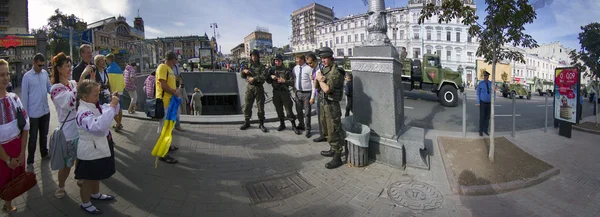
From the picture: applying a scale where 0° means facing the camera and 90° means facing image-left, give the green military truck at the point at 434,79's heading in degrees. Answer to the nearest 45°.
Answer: approximately 315°

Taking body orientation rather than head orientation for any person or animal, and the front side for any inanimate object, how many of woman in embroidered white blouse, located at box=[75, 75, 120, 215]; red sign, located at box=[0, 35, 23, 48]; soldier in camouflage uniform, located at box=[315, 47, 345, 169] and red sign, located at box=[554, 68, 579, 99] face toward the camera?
2

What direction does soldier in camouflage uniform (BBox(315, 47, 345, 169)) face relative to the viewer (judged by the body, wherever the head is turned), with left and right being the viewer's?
facing to the left of the viewer

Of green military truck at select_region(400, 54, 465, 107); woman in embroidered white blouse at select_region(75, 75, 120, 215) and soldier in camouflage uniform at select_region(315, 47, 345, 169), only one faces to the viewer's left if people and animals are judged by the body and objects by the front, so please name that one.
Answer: the soldier in camouflage uniform

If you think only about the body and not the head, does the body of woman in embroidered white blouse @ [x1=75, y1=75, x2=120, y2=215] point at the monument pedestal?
yes

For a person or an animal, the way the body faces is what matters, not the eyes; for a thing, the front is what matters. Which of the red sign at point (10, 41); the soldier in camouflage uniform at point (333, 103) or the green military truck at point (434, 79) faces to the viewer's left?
the soldier in camouflage uniform

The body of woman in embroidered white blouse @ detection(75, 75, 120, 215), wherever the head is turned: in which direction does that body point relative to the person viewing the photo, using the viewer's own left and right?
facing to the right of the viewer

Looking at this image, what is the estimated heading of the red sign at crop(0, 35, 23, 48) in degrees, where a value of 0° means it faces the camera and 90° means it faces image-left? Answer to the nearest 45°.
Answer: approximately 0°
